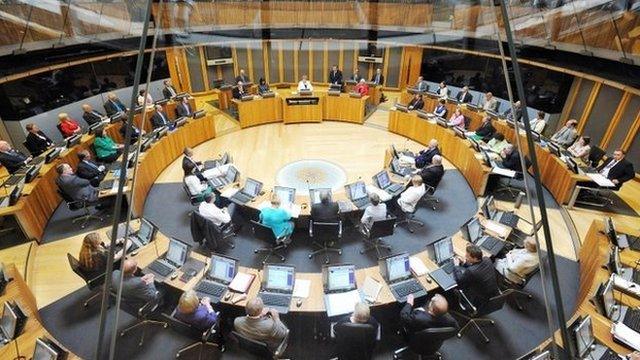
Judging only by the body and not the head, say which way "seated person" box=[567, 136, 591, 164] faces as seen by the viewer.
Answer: to the viewer's left

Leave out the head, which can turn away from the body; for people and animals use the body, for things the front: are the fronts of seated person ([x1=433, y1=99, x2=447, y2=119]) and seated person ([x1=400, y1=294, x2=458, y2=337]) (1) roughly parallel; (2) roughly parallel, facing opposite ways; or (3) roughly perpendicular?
roughly perpendicular

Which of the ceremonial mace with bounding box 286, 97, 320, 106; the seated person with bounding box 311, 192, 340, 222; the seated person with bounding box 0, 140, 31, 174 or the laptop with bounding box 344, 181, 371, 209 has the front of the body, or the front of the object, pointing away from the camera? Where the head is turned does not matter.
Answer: the seated person with bounding box 311, 192, 340, 222

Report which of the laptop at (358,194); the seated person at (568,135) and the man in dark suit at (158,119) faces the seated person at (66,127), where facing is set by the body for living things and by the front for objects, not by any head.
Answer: the seated person at (568,135)

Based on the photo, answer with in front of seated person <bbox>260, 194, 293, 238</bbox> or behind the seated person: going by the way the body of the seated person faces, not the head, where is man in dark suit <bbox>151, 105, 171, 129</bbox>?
in front

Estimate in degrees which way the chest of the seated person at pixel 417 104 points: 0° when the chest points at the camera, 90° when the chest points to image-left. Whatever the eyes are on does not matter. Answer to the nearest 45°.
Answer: approximately 45°

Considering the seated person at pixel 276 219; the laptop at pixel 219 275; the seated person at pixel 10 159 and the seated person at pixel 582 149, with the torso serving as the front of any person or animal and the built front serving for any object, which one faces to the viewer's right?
the seated person at pixel 10 159

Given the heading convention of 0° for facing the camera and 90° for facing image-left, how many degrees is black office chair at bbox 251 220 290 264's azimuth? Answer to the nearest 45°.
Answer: approximately 225°

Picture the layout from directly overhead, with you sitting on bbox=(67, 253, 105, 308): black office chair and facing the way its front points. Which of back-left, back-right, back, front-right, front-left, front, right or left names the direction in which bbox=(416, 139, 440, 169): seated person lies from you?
front-right

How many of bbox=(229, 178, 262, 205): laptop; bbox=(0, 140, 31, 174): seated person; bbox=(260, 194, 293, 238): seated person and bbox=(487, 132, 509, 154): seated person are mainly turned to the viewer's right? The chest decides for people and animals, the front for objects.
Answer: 1

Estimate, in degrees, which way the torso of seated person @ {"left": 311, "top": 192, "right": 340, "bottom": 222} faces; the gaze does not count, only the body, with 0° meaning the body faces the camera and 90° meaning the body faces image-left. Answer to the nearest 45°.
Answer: approximately 180°

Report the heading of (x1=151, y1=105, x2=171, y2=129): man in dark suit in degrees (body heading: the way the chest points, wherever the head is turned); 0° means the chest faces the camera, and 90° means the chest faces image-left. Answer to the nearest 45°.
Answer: approximately 315°

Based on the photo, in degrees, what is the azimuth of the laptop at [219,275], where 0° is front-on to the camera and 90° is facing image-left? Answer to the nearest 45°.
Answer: approximately 45°

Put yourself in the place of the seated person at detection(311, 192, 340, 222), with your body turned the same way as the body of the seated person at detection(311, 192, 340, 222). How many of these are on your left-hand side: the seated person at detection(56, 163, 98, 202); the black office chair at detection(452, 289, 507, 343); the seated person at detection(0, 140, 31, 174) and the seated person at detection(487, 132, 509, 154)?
2

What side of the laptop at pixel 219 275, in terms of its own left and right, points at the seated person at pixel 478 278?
left

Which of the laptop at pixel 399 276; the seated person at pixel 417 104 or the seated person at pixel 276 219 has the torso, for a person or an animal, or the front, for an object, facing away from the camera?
the seated person at pixel 276 219

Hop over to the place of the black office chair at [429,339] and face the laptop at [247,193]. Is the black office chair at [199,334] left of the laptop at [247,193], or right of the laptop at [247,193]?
left
